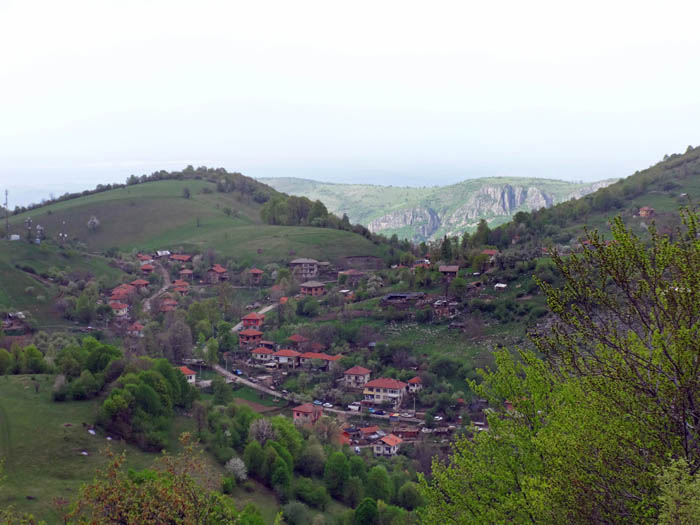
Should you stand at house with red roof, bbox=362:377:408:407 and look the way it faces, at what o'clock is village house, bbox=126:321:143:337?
The village house is roughly at 4 o'clock from the house with red roof.

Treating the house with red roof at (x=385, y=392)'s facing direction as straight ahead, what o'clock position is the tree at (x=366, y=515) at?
The tree is roughly at 12 o'clock from the house with red roof.

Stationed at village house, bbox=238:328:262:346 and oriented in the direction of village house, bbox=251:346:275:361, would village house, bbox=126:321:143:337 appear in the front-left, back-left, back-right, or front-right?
back-right

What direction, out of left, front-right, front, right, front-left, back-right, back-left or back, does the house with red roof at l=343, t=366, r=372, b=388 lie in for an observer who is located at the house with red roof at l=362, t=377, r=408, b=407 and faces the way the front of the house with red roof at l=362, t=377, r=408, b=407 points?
back-right

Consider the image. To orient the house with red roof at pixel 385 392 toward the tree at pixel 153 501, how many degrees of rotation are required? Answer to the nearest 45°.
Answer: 0° — it already faces it

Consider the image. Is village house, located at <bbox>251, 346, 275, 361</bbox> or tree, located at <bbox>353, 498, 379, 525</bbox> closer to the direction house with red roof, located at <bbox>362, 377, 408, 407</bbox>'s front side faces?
the tree

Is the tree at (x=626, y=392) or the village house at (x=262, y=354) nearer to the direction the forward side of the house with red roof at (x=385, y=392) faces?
the tree

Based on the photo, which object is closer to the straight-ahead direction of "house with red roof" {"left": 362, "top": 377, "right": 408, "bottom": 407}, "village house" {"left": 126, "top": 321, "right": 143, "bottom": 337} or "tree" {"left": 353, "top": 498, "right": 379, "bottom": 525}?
the tree

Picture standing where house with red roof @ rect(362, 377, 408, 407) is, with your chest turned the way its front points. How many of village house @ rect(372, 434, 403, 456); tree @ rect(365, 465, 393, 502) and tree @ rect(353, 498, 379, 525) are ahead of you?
3

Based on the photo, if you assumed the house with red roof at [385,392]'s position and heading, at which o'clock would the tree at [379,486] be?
The tree is roughly at 12 o'clock from the house with red roof.

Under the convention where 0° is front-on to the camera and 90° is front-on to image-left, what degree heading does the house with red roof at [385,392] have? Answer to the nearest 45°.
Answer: approximately 0°

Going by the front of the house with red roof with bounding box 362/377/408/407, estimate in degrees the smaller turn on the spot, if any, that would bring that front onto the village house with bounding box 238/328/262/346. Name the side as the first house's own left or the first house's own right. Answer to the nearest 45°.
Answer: approximately 135° to the first house's own right
